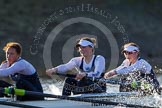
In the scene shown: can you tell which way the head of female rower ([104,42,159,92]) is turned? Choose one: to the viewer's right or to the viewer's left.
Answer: to the viewer's left

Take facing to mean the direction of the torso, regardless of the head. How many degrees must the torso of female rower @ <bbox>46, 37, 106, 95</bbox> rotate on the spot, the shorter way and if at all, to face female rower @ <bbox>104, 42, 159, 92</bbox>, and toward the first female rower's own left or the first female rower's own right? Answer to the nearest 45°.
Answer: approximately 135° to the first female rower's own left

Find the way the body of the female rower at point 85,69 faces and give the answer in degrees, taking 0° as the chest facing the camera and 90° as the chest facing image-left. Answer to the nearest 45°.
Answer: approximately 45°
